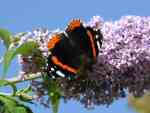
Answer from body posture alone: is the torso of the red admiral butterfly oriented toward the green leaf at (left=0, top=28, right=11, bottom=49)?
no

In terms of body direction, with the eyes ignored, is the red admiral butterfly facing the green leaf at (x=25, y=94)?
no

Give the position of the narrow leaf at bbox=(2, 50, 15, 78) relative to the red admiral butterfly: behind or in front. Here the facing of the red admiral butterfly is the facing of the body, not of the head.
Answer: behind
